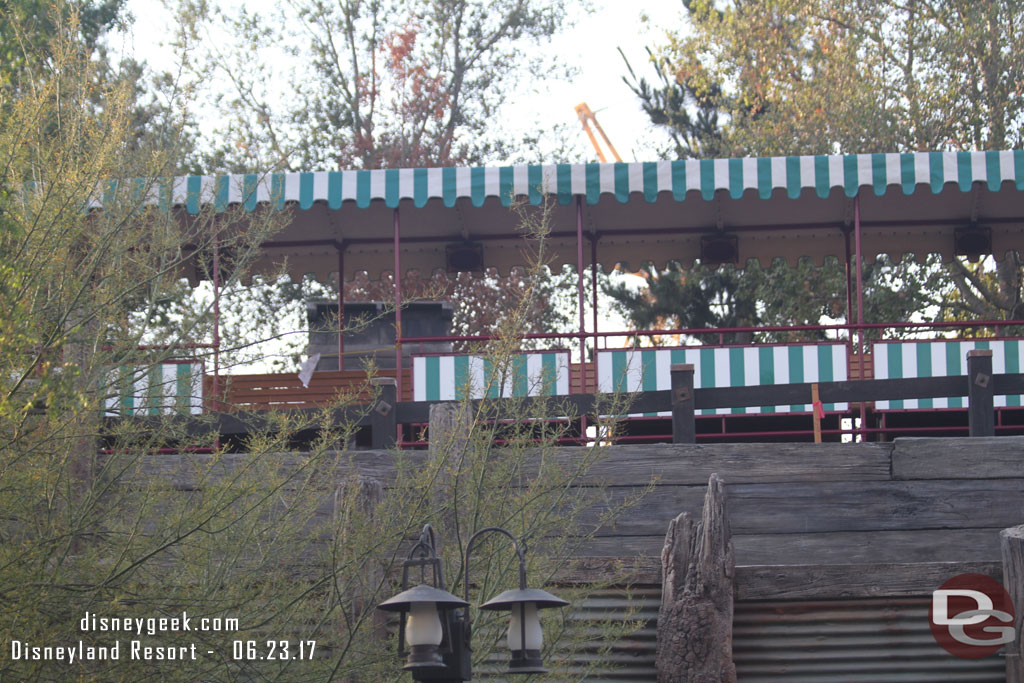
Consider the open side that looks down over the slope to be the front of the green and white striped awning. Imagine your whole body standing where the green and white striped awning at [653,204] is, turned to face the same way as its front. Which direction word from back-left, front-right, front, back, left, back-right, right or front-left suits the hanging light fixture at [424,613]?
front

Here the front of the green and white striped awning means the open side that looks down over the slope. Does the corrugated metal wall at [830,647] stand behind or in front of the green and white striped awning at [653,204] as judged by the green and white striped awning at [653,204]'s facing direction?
in front

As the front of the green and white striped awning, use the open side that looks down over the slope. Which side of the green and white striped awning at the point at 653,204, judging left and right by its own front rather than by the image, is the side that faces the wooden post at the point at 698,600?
front

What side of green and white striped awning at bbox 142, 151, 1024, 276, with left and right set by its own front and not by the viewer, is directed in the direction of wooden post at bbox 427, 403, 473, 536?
front

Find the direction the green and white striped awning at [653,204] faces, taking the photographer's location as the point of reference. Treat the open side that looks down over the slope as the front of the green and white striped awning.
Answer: facing the viewer

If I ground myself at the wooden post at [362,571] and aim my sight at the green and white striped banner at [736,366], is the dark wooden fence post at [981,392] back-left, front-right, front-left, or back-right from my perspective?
front-right

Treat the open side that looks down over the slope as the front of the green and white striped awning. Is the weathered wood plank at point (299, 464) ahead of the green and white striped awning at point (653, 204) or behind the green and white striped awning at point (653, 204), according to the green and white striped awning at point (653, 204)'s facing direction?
ahead

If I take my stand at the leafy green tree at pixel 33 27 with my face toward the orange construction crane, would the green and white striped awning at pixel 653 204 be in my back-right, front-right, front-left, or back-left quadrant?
front-right

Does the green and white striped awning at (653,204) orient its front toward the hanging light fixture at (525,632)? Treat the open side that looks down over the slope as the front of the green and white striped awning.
yes

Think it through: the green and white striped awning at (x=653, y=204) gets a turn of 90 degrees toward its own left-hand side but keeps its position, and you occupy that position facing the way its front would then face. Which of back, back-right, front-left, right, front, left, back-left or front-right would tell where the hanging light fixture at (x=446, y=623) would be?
right

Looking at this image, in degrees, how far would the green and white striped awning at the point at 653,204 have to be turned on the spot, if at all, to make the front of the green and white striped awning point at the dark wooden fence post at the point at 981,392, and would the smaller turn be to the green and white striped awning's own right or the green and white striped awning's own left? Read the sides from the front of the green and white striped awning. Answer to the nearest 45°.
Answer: approximately 45° to the green and white striped awning's own left

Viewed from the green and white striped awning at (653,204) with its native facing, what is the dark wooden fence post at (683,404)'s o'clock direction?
The dark wooden fence post is roughly at 12 o'clock from the green and white striped awning.
